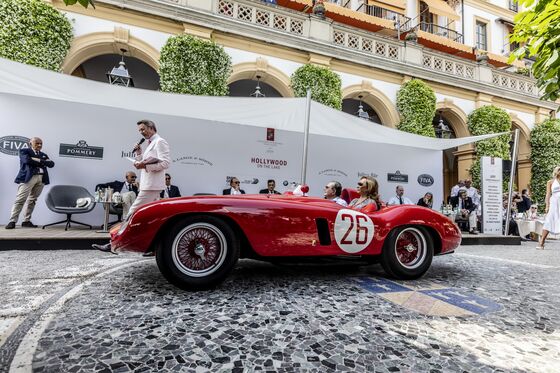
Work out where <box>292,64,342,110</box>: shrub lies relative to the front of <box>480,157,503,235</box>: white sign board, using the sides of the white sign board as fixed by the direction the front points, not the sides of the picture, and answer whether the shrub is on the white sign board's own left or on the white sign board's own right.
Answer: on the white sign board's own right

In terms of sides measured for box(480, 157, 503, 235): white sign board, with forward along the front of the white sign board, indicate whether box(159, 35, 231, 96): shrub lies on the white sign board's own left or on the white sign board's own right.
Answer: on the white sign board's own right

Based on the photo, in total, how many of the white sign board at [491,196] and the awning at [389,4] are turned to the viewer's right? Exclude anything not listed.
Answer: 0

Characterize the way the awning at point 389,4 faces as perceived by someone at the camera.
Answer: facing the viewer and to the right of the viewer

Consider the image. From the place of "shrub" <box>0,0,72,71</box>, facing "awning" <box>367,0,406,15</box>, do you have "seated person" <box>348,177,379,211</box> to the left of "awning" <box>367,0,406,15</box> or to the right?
right

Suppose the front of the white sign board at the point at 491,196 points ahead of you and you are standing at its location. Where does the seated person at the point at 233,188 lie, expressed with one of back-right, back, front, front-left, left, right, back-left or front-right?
front-right

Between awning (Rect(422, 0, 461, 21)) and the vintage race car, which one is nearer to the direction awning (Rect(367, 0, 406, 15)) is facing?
the vintage race car

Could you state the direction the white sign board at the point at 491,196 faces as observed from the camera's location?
facing the viewer

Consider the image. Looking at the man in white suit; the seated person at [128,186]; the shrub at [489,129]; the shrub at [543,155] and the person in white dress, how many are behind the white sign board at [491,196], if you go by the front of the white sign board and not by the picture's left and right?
2

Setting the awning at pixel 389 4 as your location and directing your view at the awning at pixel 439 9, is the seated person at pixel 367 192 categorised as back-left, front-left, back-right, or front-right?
back-right

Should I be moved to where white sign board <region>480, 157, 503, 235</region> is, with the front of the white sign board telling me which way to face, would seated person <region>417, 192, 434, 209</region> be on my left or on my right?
on my right
